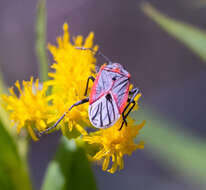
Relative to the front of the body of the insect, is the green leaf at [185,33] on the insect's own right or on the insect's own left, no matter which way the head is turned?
on the insect's own right

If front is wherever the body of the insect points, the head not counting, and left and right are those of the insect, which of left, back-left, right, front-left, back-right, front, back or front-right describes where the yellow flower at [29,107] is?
left

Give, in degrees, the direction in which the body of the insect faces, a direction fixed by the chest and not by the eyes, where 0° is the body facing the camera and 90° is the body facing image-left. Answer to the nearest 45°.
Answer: approximately 180°
